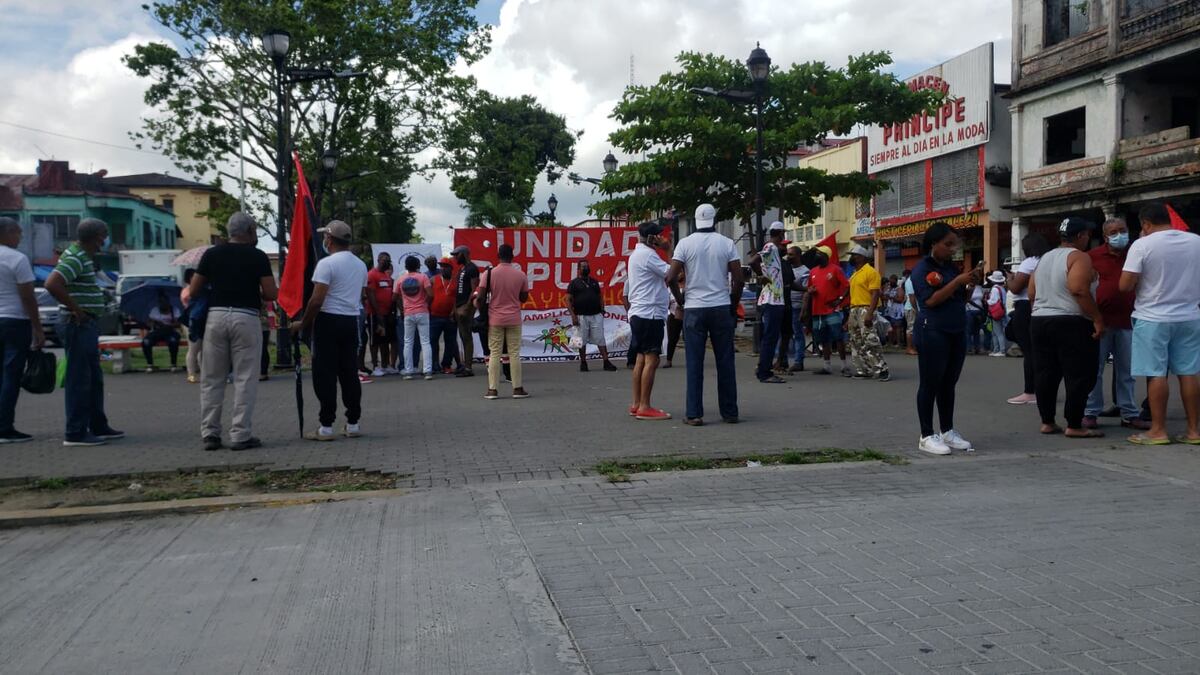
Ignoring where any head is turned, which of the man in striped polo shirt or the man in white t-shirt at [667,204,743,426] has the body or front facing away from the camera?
the man in white t-shirt

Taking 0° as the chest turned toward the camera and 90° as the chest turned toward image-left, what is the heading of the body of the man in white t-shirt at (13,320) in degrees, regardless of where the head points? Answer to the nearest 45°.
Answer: approximately 225°

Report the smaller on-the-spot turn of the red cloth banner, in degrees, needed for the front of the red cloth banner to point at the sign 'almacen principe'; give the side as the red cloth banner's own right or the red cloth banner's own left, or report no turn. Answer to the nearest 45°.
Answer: approximately 135° to the red cloth banner's own left

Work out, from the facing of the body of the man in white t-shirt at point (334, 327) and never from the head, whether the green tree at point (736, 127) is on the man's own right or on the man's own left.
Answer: on the man's own right

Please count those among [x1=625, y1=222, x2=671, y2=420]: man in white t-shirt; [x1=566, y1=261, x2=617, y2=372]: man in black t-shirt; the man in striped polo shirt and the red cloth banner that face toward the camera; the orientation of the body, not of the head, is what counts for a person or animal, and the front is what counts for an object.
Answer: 2

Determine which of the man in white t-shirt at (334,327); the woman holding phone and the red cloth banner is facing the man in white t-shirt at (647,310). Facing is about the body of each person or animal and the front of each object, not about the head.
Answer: the red cloth banner

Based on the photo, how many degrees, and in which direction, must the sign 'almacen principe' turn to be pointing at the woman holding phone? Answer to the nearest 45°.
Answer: approximately 45° to its left

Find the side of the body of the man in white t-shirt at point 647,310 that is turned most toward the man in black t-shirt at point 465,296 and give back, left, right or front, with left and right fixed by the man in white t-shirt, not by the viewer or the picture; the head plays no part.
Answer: left

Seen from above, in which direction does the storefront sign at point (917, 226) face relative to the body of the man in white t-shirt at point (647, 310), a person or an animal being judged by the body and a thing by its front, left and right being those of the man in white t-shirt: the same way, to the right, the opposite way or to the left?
the opposite way
